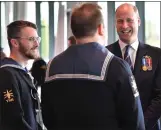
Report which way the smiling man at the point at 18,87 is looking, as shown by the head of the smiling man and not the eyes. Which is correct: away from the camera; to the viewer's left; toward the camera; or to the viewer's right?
to the viewer's right

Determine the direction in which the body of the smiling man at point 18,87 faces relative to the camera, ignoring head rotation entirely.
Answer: to the viewer's right

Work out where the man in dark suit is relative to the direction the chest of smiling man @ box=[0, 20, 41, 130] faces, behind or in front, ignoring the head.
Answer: in front
